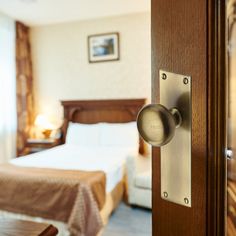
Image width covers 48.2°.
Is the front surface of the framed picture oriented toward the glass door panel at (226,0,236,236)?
yes

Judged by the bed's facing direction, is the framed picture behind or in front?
behind

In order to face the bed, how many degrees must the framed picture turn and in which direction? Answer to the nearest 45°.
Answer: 0° — it already faces it

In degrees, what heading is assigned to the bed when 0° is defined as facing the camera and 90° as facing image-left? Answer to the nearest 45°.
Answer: approximately 45°

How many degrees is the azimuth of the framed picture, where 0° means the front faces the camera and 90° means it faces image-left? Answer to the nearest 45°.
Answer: approximately 0°
